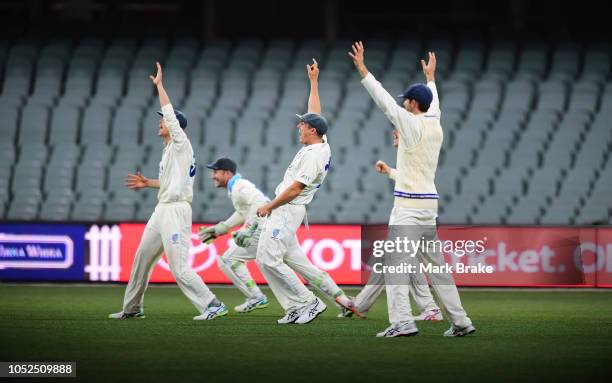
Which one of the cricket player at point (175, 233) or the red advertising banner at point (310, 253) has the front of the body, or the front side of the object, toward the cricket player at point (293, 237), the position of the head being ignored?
the red advertising banner

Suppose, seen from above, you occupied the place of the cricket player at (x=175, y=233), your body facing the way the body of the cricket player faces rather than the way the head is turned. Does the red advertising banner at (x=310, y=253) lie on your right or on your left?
on your right

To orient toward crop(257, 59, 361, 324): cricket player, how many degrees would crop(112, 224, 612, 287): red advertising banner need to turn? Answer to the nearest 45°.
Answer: approximately 45° to its right

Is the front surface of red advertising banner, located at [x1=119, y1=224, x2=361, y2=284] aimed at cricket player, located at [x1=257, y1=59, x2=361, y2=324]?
yes
